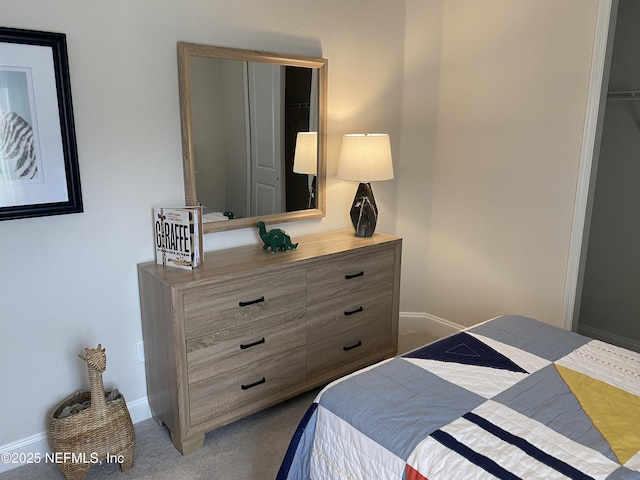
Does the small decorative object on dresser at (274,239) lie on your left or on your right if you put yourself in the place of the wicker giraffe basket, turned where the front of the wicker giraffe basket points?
on your left

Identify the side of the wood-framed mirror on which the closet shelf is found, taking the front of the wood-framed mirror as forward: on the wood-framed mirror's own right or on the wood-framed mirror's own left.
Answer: on the wood-framed mirror's own left

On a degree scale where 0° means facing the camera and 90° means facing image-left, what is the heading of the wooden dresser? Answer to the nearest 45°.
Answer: approximately 315°

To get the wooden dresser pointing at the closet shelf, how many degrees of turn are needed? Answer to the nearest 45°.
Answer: approximately 45° to its left

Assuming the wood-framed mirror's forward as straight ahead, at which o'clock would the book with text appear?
The book with text is roughly at 3 o'clock from the wood-framed mirror.

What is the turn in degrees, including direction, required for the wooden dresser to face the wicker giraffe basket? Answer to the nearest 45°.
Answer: approximately 90° to its right

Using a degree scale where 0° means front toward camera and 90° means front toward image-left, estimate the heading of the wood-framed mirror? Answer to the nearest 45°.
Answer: approximately 315°
